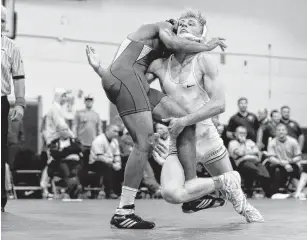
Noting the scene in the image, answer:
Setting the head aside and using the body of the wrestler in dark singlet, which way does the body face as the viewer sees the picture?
to the viewer's right

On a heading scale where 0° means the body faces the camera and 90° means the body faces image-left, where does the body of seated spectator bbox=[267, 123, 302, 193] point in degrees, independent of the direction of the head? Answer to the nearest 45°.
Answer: approximately 0°

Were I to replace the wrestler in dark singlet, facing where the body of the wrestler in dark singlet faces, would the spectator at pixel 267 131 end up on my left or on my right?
on my left

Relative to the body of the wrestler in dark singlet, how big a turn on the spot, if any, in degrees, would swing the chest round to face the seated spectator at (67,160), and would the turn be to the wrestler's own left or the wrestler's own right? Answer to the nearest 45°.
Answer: approximately 90° to the wrestler's own left

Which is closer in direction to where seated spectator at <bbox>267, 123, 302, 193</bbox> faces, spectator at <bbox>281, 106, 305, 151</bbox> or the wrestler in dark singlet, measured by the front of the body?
the wrestler in dark singlet

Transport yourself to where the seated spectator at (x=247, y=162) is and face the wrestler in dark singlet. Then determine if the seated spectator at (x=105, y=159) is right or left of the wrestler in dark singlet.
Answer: right

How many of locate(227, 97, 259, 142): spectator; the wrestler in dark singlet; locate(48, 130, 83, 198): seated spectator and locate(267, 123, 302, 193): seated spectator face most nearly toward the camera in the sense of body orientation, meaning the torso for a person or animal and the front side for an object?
3

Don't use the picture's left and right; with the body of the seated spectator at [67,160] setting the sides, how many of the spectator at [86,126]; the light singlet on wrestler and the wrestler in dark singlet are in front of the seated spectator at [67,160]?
2

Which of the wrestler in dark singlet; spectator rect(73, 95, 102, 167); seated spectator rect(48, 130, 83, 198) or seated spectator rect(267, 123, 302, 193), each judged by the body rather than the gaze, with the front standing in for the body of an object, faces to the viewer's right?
the wrestler in dark singlet
